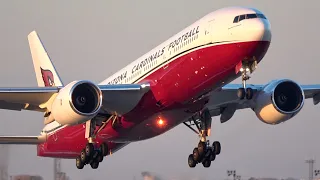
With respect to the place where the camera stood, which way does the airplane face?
facing the viewer and to the right of the viewer
